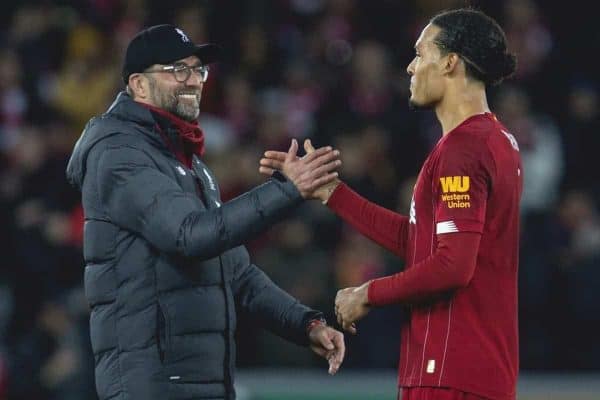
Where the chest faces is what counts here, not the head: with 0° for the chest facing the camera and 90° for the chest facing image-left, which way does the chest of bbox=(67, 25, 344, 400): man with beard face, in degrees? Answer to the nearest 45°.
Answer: approximately 315°
